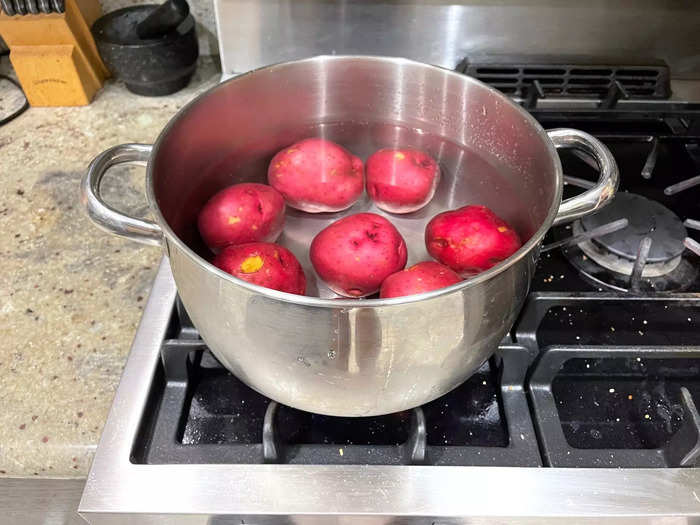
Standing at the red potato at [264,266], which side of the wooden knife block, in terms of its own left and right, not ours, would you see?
front

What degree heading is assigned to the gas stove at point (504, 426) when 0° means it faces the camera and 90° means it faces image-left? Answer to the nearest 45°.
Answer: approximately 0°

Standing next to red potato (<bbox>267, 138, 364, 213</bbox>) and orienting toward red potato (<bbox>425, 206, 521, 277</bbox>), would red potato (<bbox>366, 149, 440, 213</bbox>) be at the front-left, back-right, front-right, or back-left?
front-left

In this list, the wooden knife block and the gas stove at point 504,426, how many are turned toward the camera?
2

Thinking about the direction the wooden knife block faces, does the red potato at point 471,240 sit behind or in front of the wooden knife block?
in front

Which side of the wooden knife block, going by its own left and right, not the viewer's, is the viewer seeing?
front

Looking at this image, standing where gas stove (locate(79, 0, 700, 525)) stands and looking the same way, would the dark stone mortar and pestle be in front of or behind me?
behind
